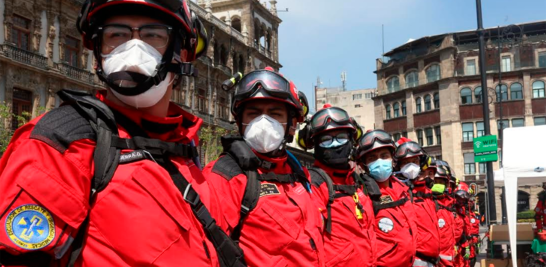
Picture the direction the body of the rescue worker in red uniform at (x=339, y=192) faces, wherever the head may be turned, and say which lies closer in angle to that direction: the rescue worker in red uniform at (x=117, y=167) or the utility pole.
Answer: the rescue worker in red uniform

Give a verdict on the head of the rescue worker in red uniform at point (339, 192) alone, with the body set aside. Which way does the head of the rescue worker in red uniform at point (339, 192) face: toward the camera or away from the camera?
toward the camera

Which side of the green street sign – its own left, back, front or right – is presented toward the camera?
front

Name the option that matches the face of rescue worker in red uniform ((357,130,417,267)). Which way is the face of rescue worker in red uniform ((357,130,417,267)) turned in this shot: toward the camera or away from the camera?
toward the camera

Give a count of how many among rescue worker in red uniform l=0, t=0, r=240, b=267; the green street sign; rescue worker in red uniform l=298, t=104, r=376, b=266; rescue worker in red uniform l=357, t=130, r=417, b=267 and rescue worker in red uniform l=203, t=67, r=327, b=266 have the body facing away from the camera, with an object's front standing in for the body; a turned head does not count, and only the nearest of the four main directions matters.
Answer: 0

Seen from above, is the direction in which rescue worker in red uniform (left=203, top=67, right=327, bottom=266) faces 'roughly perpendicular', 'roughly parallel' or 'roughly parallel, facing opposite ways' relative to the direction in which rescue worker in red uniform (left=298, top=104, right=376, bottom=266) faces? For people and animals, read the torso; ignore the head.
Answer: roughly parallel

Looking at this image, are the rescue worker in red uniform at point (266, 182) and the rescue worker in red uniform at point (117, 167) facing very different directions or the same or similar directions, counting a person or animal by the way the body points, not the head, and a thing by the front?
same or similar directions

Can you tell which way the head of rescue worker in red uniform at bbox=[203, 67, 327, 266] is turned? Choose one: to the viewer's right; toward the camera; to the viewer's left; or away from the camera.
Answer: toward the camera
